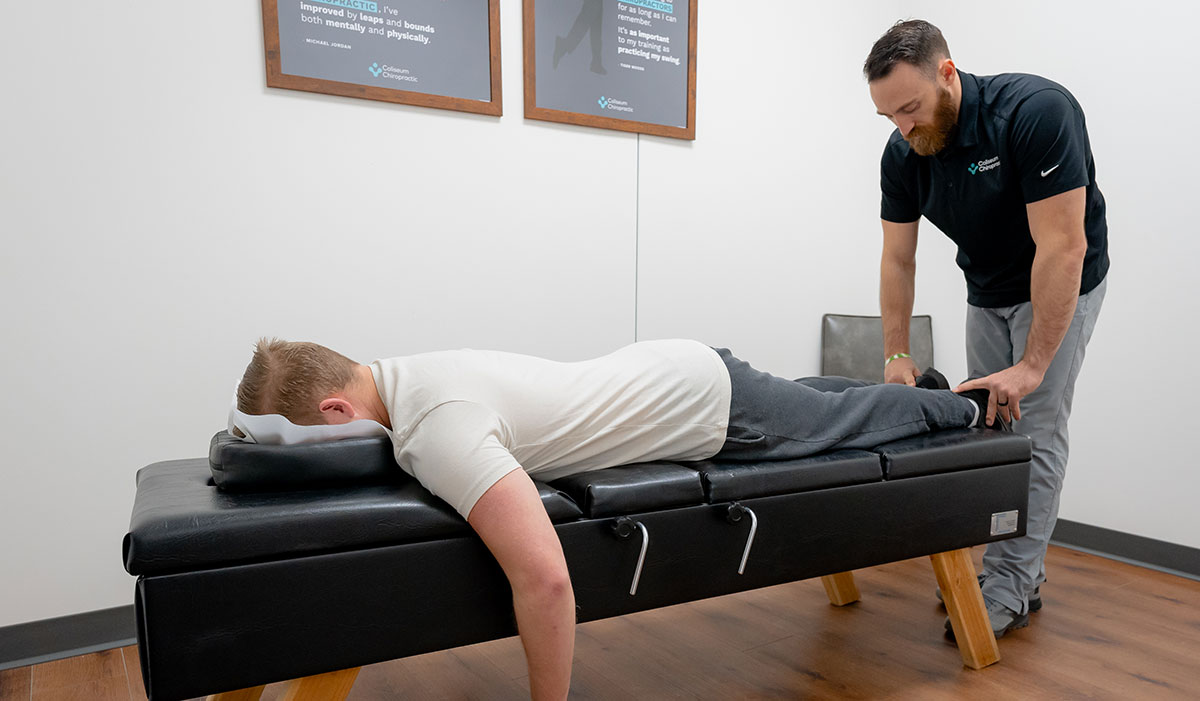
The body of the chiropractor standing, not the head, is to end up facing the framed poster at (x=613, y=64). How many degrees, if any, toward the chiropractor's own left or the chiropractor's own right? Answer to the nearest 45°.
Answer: approximately 45° to the chiropractor's own right

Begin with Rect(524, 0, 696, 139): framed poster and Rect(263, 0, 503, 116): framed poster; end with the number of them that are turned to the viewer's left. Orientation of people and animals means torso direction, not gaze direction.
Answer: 0

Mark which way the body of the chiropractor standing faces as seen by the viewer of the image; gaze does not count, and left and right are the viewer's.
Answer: facing the viewer and to the left of the viewer

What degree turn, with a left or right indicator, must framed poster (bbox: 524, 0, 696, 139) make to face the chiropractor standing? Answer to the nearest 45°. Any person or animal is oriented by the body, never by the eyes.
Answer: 0° — it already faces them

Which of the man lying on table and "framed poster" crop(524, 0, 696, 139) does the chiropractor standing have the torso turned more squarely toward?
the man lying on table

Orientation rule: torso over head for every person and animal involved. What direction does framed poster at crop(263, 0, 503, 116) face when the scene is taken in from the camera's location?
facing the viewer and to the right of the viewer

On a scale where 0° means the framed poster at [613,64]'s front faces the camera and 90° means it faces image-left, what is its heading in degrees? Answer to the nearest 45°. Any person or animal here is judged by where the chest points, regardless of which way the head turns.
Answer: approximately 315°

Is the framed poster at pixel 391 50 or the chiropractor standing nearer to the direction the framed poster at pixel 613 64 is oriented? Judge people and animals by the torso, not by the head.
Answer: the chiropractor standing

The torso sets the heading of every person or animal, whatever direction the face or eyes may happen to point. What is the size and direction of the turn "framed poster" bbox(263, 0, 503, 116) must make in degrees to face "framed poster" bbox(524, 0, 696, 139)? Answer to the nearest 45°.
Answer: approximately 45° to its left

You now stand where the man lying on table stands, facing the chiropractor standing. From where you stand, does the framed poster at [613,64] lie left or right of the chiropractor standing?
left

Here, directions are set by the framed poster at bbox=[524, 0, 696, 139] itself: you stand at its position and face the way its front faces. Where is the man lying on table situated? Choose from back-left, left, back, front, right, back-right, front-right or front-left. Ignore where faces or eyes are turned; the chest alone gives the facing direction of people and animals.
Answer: front-right
